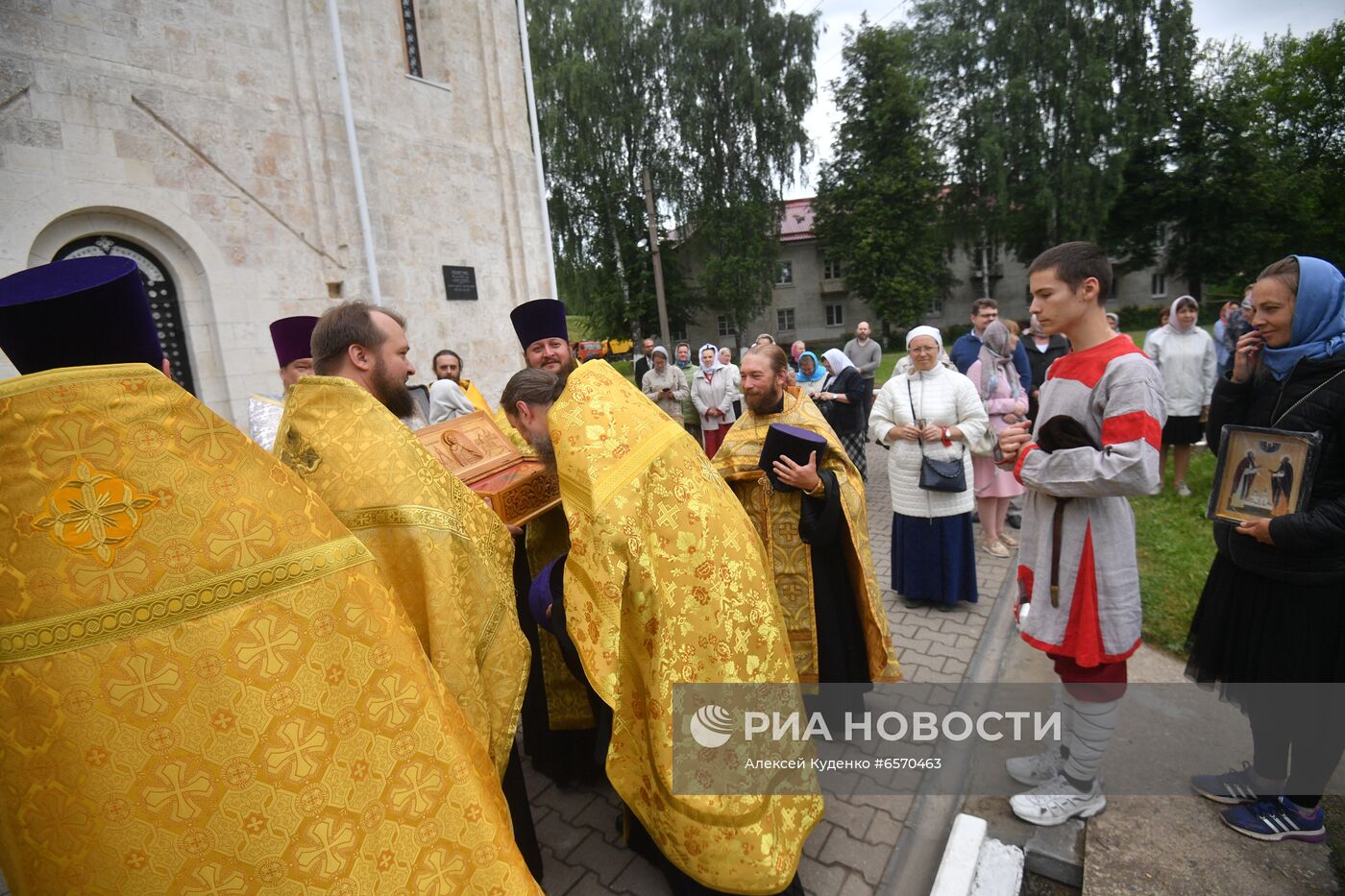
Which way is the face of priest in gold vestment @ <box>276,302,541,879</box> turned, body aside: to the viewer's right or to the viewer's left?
to the viewer's right

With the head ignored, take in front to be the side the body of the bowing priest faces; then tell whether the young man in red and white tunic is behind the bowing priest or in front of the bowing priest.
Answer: behind

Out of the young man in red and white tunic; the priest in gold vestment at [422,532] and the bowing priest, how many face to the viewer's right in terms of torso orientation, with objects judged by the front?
1

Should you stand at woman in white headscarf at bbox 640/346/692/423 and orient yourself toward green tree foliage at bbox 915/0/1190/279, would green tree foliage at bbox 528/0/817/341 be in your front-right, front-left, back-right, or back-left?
front-left

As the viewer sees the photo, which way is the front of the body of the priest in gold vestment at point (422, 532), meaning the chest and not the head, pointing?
to the viewer's right

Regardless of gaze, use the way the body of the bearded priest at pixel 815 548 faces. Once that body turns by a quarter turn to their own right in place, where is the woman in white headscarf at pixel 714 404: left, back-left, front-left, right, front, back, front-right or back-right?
front-right

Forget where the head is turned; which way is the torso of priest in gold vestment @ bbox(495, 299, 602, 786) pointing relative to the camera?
toward the camera

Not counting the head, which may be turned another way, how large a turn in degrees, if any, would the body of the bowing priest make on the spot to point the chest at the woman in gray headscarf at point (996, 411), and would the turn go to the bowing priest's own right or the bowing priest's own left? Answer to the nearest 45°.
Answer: approximately 135° to the bowing priest's own right

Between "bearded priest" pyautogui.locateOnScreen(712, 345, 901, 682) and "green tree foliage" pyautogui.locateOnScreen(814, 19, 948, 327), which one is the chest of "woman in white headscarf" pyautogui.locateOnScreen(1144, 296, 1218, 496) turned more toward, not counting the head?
the bearded priest

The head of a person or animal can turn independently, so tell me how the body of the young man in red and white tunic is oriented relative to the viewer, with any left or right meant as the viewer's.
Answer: facing to the left of the viewer

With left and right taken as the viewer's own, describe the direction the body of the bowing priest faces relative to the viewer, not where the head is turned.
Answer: facing to the left of the viewer

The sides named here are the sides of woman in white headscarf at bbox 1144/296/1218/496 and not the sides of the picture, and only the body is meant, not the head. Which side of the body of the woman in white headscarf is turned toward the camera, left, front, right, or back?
front

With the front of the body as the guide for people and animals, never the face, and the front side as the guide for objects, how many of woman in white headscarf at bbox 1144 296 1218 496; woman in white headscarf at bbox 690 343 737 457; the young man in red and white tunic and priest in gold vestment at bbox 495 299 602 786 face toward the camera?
3

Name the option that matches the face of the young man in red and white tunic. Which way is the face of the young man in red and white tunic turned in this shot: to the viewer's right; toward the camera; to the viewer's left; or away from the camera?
to the viewer's left

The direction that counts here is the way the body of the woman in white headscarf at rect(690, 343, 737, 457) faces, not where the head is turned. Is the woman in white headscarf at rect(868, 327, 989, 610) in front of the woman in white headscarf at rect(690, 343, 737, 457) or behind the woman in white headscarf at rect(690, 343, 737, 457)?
in front

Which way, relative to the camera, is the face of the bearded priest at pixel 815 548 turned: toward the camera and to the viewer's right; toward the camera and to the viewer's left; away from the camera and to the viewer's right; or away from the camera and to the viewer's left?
toward the camera and to the viewer's left
